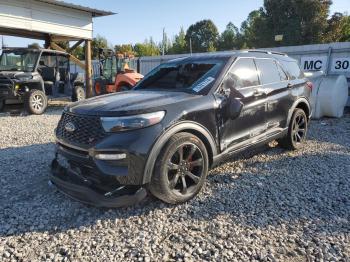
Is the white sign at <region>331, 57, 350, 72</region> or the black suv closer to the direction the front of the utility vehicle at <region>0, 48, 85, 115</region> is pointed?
the black suv

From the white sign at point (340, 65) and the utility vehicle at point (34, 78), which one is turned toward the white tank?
the white sign

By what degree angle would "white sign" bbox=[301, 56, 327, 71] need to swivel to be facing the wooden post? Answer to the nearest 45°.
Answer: approximately 90° to its right

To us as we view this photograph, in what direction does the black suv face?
facing the viewer and to the left of the viewer

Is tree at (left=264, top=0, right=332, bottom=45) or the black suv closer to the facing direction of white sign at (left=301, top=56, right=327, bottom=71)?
the black suv

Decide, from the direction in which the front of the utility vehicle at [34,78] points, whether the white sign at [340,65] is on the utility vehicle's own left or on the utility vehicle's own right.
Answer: on the utility vehicle's own left

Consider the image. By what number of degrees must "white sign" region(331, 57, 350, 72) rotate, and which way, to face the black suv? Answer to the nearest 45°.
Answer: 0° — it already faces it

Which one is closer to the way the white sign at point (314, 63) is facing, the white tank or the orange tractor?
the white tank

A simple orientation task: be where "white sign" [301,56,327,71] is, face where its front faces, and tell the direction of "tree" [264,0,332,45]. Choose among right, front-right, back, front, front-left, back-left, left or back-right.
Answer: back

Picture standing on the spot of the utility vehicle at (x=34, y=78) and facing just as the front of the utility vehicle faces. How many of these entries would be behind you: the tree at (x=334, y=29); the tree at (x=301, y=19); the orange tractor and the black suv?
3

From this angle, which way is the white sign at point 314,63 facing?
toward the camera

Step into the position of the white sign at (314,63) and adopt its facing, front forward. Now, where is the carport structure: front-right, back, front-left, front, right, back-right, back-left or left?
right

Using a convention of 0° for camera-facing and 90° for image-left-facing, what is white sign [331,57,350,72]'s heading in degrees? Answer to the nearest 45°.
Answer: approximately 0°

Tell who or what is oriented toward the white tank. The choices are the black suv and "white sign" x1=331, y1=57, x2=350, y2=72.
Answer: the white sign
